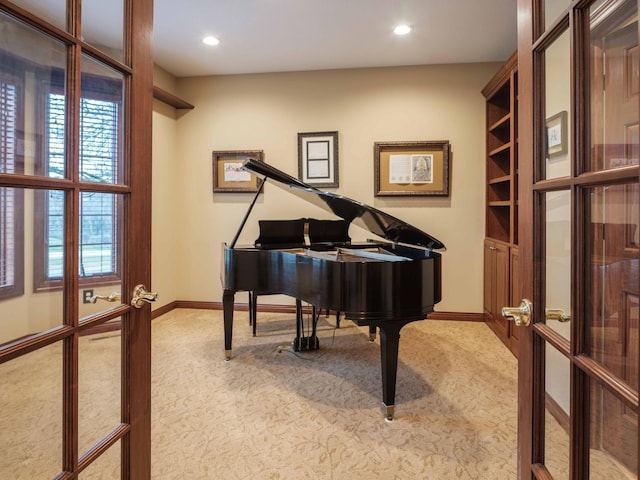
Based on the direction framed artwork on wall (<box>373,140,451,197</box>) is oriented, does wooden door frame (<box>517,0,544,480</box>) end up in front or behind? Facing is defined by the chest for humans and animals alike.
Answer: in front

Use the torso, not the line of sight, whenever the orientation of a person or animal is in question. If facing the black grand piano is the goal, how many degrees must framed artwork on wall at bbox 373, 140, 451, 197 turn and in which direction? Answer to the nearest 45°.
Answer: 0° — it already faces it

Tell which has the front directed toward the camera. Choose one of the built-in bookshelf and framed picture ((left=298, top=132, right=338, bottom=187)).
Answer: the framed picture

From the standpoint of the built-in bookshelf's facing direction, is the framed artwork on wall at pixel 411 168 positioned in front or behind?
in front

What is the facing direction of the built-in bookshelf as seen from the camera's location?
facing to the left of the viewer

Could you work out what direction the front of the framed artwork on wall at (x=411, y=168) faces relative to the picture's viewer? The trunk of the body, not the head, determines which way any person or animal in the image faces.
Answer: facing the viewer

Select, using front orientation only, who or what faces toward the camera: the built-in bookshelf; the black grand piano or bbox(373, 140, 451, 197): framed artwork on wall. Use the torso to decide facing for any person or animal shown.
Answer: the framed artwork on wall

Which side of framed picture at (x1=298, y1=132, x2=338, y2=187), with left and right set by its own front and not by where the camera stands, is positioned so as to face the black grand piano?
front

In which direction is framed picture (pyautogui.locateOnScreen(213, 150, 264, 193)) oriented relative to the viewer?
toward the camera

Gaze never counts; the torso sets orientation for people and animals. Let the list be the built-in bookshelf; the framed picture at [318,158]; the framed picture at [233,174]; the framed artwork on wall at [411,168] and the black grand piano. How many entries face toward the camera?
3

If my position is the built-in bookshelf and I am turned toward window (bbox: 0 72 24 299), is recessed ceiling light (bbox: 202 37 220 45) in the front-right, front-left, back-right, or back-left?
front-right

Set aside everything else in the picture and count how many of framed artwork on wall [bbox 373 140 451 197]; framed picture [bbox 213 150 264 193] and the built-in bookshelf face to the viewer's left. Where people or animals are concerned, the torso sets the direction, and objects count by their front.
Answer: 1

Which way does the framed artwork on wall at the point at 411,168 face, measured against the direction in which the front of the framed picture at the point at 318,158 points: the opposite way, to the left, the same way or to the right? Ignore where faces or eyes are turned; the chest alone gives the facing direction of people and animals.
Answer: the same way
